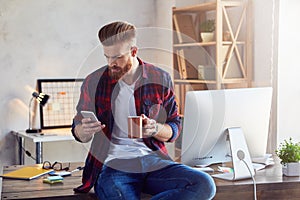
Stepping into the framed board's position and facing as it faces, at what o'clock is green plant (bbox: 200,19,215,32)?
The green plant is roughly at 10 o'clock from the framed board.

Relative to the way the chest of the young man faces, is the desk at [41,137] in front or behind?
behind

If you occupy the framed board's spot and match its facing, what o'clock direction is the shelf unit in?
The shelf unit is roughly at 10 o'clock from the framed board.

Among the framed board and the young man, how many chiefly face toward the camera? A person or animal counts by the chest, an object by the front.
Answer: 2

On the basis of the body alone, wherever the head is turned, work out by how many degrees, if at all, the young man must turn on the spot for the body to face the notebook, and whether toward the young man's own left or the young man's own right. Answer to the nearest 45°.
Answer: approximately 90° to the young man's own right

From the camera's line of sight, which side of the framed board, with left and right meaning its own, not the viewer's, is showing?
front

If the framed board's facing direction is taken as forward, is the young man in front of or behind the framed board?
in front

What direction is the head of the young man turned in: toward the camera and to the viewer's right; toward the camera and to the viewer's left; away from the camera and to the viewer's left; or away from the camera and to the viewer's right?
toward the camera and to the viewer's left

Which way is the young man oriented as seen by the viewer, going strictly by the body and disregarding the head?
toward the camera

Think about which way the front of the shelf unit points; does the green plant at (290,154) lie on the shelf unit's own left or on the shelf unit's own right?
on the shelf unit's own left

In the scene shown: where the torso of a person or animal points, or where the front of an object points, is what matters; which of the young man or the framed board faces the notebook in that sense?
the framed board

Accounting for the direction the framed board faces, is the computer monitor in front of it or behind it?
in front

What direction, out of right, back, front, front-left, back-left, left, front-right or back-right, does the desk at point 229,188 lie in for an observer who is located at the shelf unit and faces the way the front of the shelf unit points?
front-left

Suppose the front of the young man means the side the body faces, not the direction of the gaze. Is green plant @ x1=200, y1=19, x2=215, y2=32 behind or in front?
behind

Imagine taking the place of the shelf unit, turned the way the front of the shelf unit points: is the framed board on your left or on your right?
on your right
